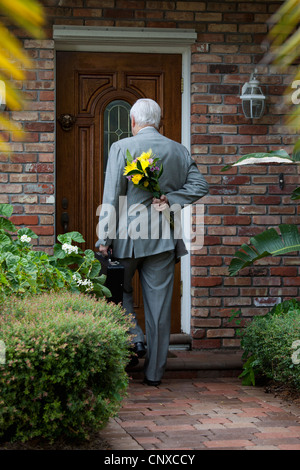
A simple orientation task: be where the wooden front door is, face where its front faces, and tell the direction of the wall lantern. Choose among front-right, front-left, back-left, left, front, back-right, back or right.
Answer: left

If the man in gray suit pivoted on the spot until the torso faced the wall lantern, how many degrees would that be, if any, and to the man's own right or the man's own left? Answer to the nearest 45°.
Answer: approximately 45° to the man's own right

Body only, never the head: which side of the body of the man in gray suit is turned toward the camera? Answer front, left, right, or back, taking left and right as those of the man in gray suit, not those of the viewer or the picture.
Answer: back

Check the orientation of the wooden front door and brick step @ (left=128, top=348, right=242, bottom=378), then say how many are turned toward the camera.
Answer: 2

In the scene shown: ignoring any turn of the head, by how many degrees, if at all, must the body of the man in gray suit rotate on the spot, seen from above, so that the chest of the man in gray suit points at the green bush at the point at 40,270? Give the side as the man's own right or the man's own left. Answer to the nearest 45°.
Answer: approximately 135° to the man's own left

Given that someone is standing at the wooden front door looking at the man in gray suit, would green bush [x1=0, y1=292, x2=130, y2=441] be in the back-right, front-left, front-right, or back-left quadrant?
front-right

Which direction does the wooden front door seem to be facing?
toward the camera

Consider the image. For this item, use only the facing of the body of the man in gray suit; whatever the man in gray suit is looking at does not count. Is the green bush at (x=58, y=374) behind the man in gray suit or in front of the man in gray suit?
behind

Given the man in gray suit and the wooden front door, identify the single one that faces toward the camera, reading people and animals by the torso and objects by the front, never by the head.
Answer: the wooden front door

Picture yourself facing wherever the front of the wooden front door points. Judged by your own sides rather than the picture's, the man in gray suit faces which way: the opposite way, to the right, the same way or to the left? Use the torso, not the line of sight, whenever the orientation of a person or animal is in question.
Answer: the opposite way

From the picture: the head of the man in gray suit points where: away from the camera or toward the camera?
away from the camera

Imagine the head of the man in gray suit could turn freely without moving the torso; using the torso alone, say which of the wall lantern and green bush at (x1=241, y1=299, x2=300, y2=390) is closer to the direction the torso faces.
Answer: the wall lantern

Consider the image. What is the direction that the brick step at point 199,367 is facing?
toward the camera

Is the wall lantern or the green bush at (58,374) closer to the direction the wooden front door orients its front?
the green bush

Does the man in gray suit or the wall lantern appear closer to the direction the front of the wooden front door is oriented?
the man in gray suit

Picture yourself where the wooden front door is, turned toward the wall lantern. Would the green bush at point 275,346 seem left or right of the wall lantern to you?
right

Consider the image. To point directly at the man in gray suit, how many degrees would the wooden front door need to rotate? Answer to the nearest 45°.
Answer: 0° — it already faces them

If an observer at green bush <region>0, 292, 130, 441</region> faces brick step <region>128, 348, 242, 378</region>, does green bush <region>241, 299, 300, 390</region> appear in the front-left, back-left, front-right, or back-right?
front-right

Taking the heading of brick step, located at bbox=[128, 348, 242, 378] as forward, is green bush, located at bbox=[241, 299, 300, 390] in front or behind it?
in front
